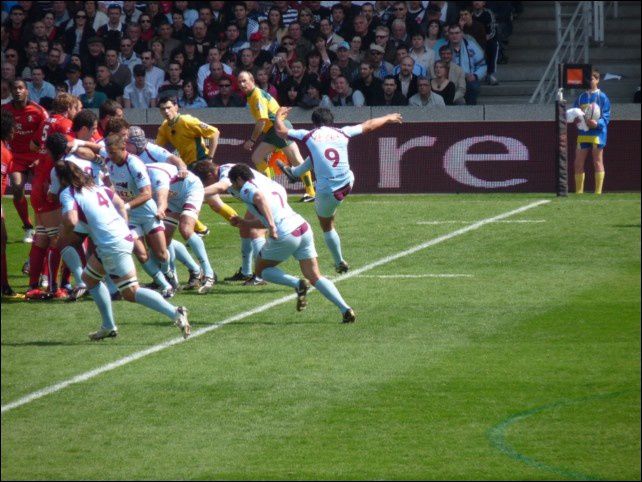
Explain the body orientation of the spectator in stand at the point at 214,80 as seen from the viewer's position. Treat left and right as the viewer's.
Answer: facing the viewer

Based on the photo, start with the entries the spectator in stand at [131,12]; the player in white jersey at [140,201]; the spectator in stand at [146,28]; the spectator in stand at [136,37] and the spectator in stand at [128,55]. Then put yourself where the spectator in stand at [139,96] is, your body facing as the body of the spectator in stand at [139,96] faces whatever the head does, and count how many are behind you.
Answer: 4

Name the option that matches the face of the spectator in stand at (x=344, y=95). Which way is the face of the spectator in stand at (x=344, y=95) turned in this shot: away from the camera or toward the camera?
toward the camera

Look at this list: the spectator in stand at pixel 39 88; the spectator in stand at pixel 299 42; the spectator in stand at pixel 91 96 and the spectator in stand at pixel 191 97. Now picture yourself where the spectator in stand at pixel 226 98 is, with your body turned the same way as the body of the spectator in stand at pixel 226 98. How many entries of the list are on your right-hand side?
3

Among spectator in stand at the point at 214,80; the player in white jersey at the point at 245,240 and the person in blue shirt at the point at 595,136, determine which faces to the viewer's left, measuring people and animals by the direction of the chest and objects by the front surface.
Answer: the player in white jersey

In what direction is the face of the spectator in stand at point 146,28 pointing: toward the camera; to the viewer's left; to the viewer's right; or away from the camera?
toward the camera

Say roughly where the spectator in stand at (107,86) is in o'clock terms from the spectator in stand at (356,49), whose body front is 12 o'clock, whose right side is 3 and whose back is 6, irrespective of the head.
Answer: the spectator in stand at (107,86) is roughly at 3 o'clock from the spectator in stand at (356,49).

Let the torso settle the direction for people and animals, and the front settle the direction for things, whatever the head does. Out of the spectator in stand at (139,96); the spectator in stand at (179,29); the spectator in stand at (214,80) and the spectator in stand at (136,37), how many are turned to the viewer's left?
0

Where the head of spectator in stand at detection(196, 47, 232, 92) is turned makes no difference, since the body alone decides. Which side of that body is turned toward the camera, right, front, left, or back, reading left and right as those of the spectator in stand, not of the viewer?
front

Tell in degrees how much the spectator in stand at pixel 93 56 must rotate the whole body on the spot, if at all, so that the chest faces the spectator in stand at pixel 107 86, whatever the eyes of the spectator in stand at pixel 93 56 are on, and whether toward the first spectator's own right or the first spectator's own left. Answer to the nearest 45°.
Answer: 0° — they already face them

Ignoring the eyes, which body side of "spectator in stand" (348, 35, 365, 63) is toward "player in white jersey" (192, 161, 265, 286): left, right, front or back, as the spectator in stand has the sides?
front

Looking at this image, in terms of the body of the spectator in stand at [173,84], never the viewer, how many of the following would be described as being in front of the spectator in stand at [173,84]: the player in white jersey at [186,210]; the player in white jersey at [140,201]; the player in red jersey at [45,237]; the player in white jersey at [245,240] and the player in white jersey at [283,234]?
5

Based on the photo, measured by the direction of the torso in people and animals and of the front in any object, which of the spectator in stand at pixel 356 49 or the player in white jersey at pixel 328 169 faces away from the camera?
the player in white jersey

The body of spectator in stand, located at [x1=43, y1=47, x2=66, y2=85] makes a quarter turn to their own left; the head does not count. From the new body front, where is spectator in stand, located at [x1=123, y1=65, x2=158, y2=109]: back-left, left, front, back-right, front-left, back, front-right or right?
front-right

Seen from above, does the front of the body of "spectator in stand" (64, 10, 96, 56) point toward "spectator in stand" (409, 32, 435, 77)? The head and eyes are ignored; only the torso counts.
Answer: no

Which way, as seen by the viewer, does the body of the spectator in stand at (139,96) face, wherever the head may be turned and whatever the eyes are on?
toward the camera

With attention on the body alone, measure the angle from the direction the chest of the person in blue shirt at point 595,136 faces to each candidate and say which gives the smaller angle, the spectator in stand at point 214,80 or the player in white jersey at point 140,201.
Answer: the player in white jersey

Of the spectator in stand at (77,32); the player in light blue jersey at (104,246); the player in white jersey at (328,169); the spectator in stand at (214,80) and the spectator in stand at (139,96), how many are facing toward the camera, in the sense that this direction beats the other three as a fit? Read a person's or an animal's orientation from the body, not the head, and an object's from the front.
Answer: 3

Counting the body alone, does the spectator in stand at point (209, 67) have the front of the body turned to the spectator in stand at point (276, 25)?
no
